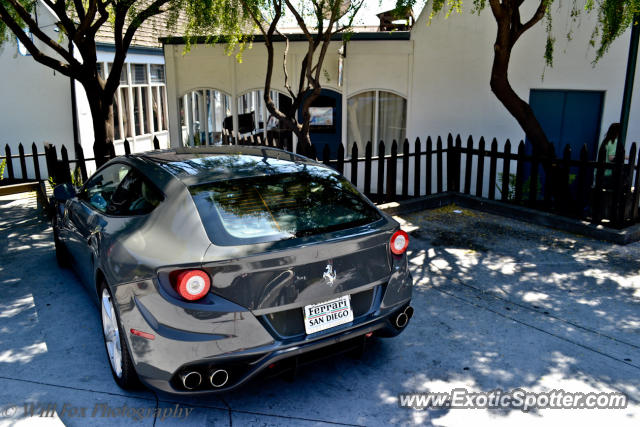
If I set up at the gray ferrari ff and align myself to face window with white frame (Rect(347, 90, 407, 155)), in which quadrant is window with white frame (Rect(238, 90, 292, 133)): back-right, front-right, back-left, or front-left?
front-left

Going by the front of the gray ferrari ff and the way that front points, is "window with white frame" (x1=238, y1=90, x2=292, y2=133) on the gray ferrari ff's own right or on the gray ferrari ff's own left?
on the gray ferrari ff's own right

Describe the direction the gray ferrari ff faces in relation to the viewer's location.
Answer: facing away from the viewer and to the left of the viewer

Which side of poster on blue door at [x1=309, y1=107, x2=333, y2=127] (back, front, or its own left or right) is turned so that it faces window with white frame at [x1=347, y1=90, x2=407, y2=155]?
left

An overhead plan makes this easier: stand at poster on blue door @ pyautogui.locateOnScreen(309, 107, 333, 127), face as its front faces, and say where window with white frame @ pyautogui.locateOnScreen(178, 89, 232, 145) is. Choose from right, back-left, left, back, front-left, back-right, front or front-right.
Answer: back-right

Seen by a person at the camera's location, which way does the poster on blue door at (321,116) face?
facing the viewer

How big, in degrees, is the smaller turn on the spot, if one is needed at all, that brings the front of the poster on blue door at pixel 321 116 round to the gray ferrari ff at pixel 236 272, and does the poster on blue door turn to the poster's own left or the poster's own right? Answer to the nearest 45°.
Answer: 0° — it already faces it

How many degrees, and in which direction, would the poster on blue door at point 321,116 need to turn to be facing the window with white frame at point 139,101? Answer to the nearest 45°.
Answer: approximately 135° to its right

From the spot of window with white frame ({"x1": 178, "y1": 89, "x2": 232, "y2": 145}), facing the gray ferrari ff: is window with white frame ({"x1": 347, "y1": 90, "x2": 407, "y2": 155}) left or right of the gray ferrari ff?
left

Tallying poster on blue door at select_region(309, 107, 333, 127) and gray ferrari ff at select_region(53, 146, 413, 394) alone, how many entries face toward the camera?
1
